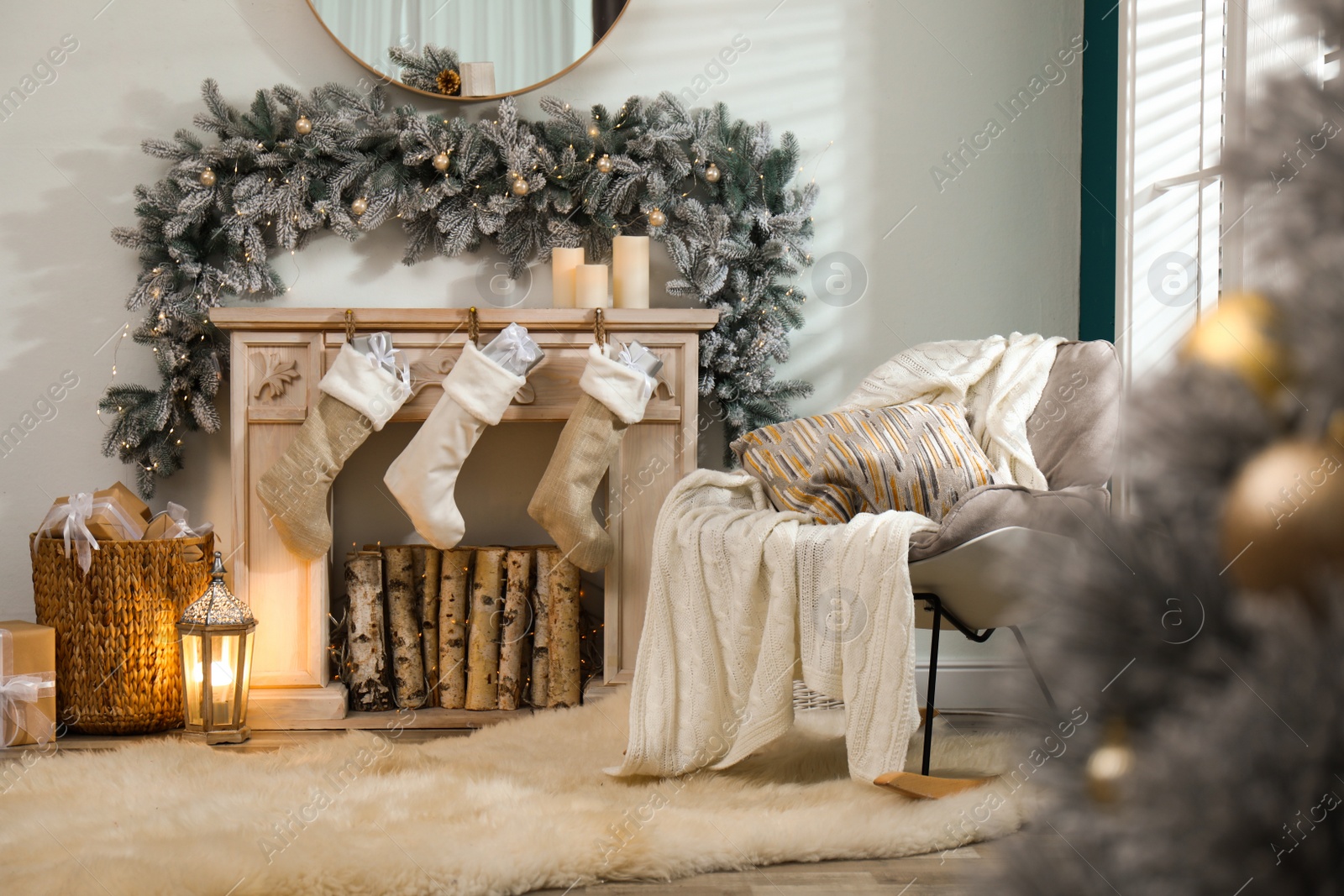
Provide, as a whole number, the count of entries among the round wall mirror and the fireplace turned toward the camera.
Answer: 2

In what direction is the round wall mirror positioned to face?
toward the camera

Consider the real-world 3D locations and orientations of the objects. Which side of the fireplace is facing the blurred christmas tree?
front
